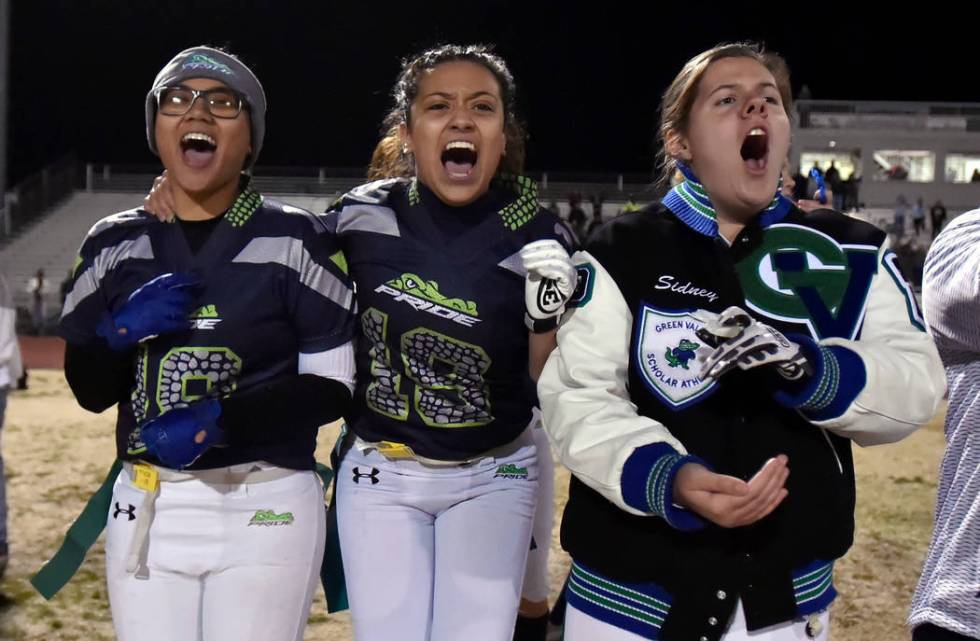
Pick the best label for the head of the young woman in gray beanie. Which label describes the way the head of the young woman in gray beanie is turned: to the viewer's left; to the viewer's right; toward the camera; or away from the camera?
toward the camera

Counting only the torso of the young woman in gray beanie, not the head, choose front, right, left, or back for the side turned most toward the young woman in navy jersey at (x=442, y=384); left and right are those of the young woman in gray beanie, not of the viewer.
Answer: left

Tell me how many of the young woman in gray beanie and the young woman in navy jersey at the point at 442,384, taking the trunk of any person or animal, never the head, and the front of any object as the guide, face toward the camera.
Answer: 2

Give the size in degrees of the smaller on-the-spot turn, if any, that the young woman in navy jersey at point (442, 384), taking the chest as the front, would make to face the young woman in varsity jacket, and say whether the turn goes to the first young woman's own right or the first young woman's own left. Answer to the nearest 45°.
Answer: approximately 45° to the first young woman's own left

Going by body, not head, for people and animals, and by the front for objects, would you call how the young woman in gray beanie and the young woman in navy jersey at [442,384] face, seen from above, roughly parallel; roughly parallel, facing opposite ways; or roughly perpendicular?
roughly parallel

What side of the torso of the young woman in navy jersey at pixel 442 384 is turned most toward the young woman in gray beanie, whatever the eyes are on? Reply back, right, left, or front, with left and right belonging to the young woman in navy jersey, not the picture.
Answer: right

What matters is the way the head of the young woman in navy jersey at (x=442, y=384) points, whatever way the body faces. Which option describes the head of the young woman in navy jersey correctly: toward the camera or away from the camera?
toward the camera

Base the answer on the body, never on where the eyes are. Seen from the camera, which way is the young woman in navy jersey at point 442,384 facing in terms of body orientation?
toward the camera

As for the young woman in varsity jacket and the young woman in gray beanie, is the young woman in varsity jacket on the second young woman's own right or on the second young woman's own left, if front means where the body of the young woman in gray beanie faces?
on the second young woman's own left
